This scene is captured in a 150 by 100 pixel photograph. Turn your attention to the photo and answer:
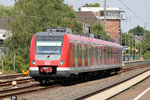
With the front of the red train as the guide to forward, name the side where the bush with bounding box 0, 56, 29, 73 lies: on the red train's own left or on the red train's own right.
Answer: on the red train's own right

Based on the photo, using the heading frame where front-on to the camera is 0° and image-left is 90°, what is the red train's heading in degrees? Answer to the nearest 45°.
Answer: approximately 45°

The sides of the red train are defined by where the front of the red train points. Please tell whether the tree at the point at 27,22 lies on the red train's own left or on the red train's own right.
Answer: on the red train's own right
